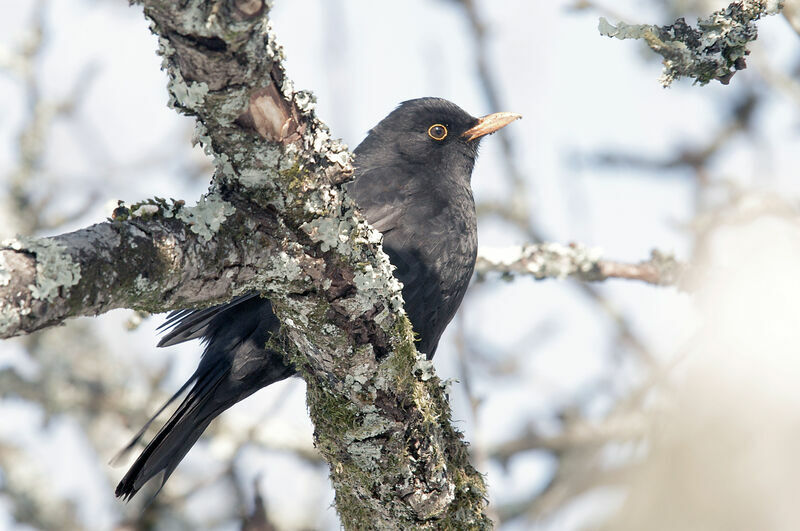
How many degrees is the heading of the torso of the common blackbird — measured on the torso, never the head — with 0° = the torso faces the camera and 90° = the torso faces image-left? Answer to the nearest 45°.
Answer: approximately 270°
